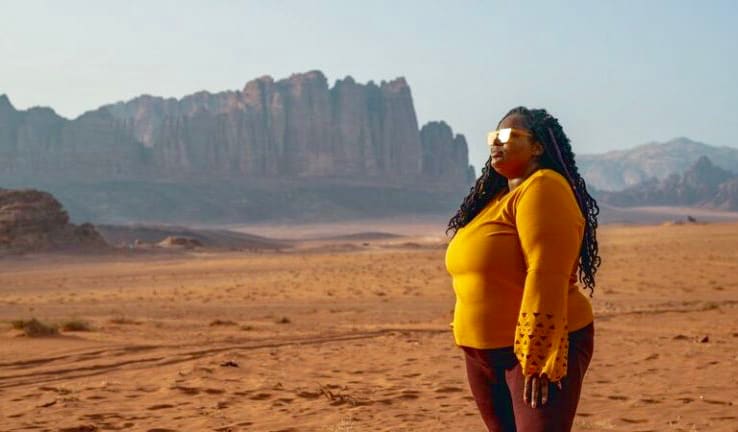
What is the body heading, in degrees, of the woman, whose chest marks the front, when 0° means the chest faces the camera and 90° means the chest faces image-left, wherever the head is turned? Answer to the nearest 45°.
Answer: approximately 45°

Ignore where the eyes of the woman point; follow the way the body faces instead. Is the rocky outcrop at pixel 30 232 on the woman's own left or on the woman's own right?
on the woman's own right
